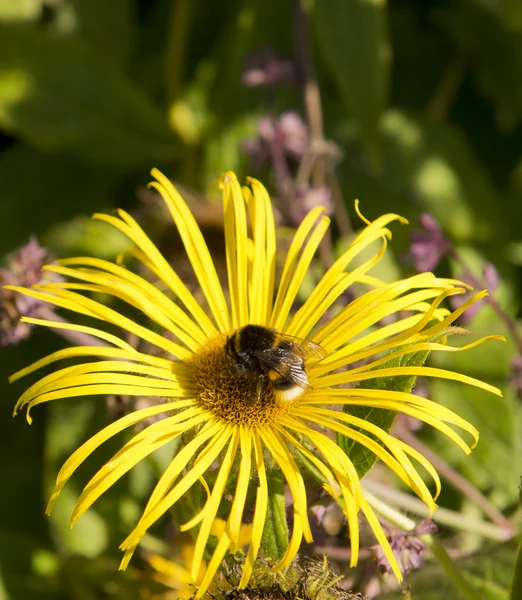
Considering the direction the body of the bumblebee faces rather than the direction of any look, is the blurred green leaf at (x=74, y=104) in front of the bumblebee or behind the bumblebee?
in front

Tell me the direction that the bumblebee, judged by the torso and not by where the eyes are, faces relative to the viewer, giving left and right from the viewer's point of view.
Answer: facing to the left of the viewer
